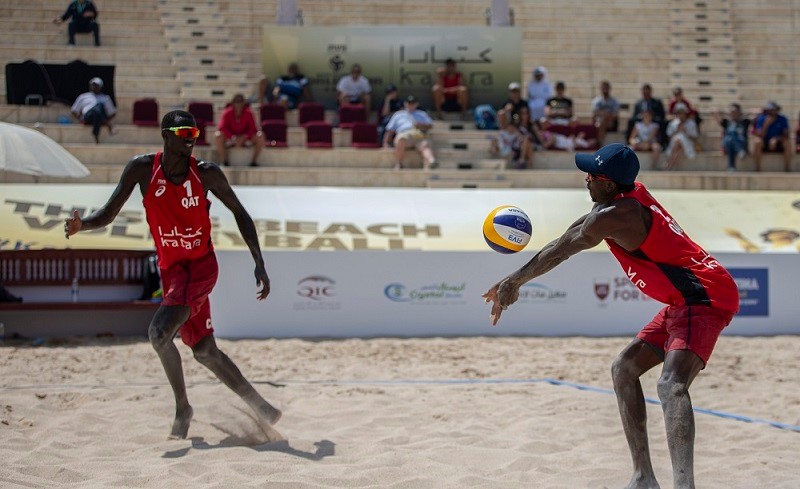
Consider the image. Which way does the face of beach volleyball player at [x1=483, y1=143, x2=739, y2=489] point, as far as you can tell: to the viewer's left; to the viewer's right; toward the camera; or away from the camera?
to the viewer's left

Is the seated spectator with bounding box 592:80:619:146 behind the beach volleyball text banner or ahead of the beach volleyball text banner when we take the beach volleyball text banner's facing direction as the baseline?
behind

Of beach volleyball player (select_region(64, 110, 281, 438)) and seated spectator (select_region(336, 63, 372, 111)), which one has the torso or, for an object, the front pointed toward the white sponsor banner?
the seated spectator

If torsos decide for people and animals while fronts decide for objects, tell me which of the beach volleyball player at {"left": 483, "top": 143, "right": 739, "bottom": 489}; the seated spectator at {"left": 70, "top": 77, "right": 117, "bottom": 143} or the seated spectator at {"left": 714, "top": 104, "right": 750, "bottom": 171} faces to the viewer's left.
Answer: the beach volleyball player

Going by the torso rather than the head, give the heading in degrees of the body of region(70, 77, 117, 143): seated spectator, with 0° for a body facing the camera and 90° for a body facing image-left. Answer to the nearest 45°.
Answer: approximately 0°

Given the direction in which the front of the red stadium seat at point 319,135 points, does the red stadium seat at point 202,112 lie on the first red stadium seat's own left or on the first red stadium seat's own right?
on the first red stadium seat's own right

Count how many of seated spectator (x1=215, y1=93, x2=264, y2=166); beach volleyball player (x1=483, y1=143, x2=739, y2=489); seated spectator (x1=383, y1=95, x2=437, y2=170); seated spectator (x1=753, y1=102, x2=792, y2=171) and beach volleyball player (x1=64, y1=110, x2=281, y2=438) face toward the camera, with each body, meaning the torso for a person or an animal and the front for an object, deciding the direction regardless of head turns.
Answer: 4

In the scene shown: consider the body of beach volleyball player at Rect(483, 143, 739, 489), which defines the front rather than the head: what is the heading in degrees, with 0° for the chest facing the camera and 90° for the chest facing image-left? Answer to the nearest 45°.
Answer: approximately 90°
